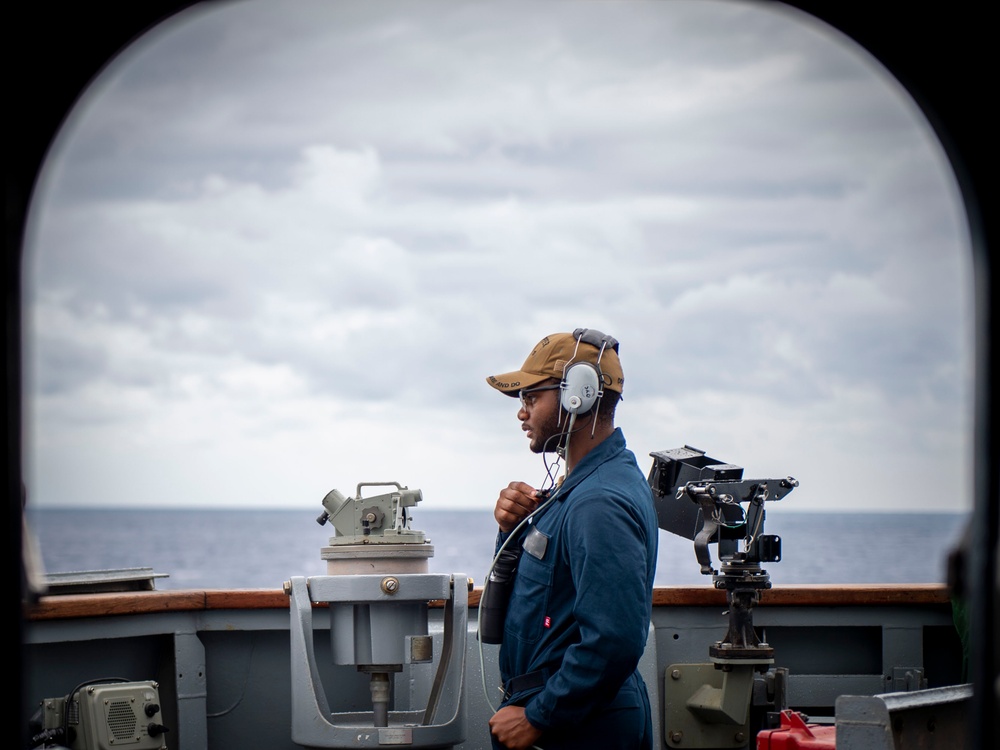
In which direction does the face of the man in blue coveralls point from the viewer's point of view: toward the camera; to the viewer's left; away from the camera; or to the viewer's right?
to the viewer's left

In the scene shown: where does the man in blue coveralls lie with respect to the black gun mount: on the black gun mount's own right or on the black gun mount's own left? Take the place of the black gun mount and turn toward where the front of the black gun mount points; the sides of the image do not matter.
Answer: on the black gun mount's own left

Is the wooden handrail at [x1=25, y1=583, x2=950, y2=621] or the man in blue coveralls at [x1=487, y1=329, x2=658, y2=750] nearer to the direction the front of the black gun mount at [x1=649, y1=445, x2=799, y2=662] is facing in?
the wooden handrail

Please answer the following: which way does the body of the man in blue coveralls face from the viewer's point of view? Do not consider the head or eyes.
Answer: to the viewer's left
